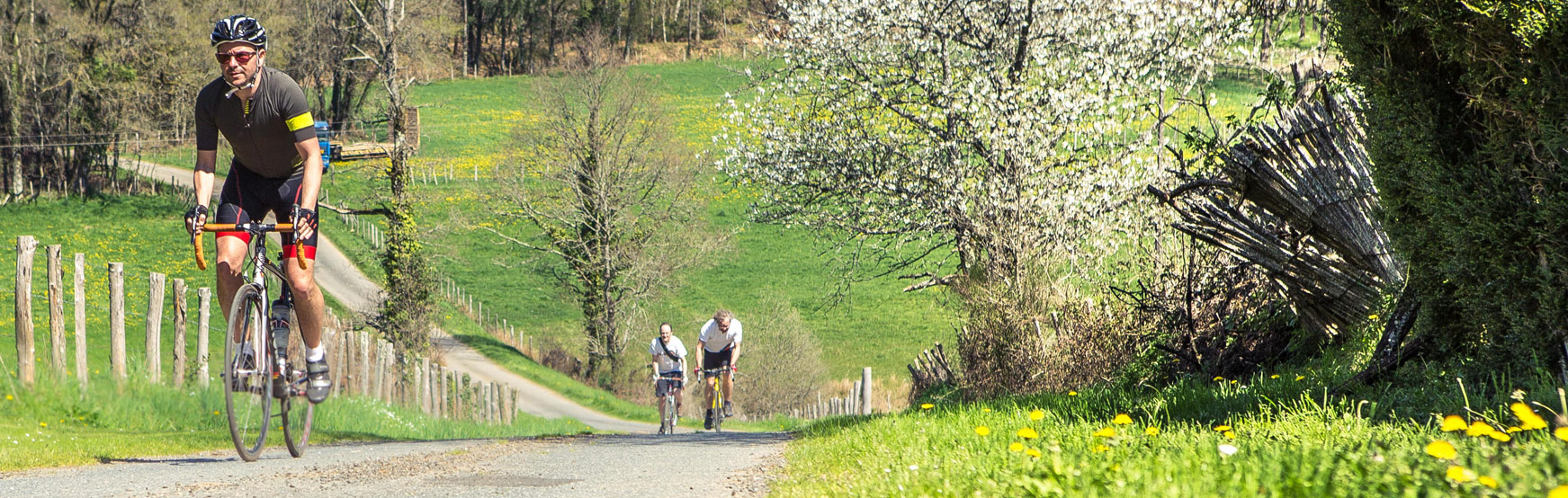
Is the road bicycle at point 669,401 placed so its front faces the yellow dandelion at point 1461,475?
yes

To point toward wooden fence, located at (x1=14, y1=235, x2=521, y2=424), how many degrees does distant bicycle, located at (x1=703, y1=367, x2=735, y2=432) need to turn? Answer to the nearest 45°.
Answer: approximately 45° to its right

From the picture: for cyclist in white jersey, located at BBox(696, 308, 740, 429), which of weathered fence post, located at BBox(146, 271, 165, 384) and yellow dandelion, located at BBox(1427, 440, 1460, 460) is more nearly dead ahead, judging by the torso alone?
the yellow dandelion

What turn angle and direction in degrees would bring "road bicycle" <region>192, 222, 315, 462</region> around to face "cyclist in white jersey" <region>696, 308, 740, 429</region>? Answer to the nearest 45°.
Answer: approximately 135° to its left

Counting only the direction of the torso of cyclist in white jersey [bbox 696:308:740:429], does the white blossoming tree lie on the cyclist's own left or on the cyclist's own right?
on the cyclist's own left

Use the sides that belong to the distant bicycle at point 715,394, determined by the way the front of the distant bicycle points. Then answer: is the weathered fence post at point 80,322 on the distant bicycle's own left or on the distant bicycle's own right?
on the distant bicycle's own right

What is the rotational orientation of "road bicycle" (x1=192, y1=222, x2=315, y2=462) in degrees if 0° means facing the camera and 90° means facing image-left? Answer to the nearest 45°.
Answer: approximately 0°

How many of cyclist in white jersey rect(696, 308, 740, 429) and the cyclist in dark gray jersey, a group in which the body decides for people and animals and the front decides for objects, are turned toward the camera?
2

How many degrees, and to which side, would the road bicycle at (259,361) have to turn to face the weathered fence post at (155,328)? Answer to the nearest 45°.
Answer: approximately 180°
